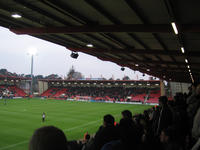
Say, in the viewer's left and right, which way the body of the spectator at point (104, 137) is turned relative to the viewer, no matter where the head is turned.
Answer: facing away from the viewer and to the left of the viewer
